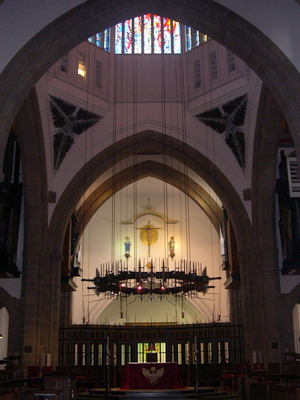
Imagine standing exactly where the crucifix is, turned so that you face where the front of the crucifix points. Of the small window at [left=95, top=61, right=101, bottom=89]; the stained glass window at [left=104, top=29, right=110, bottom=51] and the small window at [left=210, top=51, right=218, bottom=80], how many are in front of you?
3

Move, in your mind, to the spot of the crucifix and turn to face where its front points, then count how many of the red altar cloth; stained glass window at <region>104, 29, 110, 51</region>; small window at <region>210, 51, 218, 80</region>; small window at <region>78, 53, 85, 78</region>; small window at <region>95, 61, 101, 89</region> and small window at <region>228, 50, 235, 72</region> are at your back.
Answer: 0

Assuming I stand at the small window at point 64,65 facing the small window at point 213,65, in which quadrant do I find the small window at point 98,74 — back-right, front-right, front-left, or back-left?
front-left

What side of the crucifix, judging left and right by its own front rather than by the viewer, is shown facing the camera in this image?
front

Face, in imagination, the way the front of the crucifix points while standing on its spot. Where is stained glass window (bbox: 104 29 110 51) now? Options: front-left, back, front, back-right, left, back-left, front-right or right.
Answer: front

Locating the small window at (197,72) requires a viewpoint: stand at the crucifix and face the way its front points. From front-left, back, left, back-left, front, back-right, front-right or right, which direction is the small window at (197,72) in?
front

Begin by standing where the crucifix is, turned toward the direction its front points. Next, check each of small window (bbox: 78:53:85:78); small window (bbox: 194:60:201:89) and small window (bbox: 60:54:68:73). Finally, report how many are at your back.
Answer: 0

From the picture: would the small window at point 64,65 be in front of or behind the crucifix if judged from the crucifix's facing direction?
in front

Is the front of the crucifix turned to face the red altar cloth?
yes

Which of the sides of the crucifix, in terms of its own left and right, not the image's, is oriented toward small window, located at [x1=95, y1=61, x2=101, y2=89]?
front

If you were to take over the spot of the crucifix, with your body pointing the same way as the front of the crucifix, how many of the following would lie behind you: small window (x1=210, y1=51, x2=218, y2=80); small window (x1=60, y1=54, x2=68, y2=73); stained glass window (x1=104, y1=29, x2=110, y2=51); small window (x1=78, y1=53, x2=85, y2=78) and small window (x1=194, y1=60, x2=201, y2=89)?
0

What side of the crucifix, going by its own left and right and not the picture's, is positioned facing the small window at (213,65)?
front
